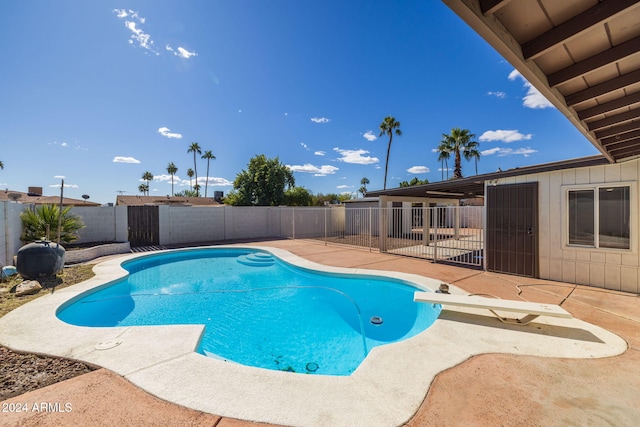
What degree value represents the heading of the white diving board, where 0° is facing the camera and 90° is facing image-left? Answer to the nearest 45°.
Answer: approximately 90°

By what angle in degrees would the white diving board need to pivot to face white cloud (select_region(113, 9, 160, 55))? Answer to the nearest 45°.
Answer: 0° — it already faces it

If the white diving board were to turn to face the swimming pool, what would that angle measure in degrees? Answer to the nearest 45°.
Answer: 0° — it already faces it

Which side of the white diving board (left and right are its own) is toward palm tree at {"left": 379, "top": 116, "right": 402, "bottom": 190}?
right

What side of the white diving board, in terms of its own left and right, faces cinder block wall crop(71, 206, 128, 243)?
front

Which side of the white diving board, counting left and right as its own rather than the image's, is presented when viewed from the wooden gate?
front

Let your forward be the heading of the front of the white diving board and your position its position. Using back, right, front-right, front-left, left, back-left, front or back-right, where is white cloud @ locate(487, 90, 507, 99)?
right

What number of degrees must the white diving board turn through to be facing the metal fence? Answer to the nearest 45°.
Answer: approximately 45° to its right

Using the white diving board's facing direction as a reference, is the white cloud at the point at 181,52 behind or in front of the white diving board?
in front
